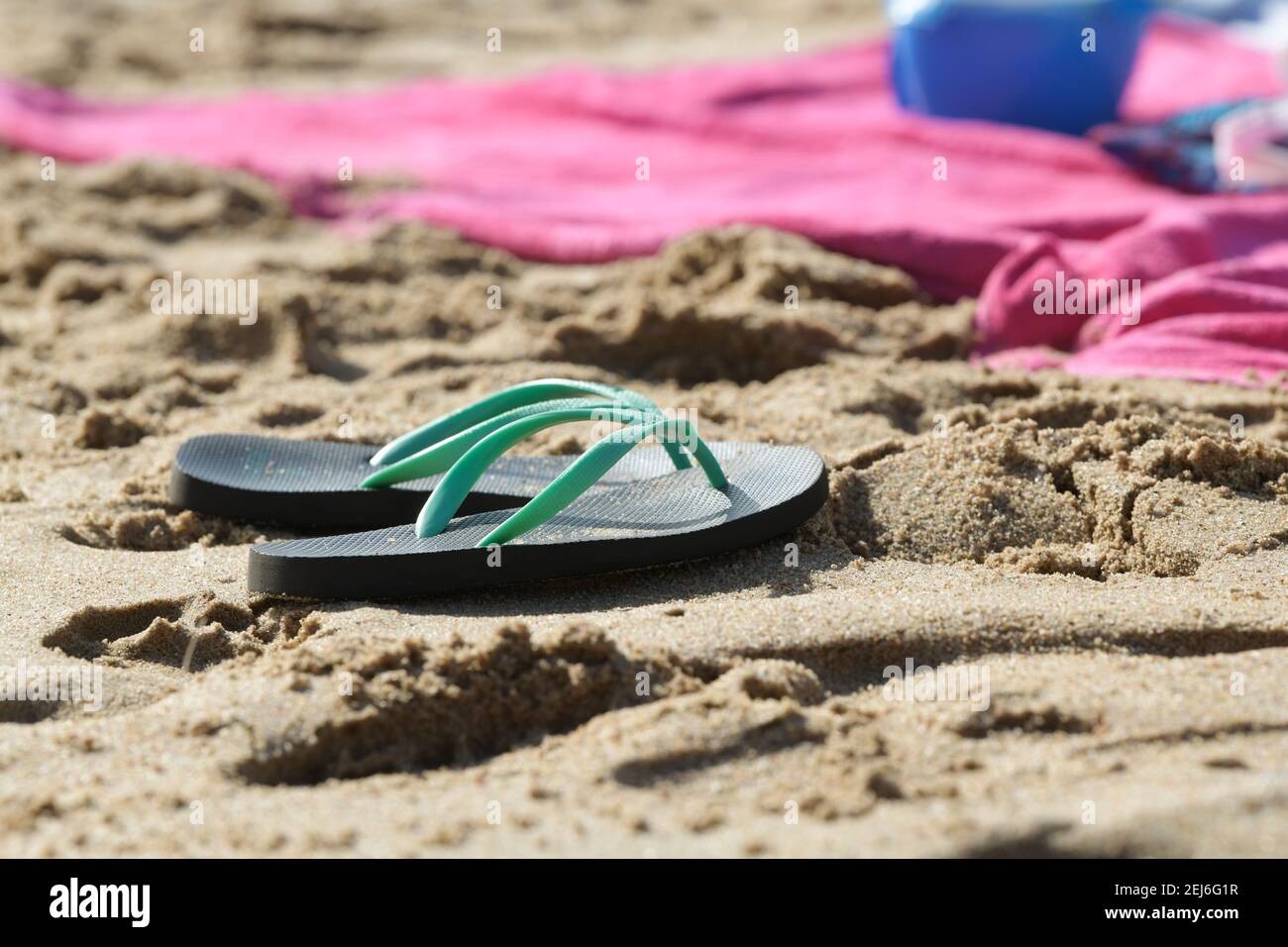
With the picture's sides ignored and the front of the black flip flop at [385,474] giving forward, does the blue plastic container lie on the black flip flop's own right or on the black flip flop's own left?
on the black flip flop's own left

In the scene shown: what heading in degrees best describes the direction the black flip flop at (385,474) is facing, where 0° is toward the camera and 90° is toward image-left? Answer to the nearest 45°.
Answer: approximately 270°

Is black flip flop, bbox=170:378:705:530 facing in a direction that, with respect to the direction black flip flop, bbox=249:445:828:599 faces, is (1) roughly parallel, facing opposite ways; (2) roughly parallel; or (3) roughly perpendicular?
roughly parallel

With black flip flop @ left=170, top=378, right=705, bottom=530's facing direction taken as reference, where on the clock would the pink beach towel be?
The pink beach towel is roughly at 10 o'clock from the black flip flop.

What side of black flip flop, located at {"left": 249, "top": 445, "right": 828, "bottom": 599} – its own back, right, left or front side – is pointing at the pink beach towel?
left

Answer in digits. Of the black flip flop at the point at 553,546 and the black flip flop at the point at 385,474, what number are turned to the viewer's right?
2

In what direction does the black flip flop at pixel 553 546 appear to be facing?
to the viewer's right

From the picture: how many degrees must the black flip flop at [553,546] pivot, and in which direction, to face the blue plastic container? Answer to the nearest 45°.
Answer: approximately 45° to its left
